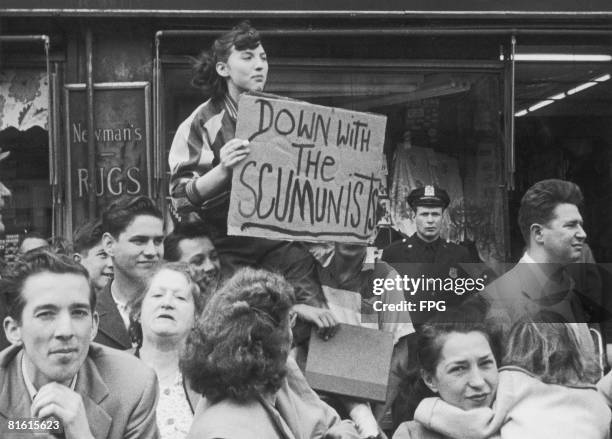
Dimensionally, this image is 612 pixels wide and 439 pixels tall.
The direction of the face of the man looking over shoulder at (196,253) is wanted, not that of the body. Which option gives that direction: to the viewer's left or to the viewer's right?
to the viewer's right

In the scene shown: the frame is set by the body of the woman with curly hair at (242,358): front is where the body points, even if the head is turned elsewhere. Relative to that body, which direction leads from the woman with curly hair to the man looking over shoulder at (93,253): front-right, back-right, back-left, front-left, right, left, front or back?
left

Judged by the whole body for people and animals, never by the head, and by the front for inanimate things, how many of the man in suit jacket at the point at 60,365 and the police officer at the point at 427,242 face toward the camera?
2

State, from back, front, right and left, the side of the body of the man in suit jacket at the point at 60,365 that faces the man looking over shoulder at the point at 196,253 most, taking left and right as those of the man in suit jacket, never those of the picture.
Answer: back

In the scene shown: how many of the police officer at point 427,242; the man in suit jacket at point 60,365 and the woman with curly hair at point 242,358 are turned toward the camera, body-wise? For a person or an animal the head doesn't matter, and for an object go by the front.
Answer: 2

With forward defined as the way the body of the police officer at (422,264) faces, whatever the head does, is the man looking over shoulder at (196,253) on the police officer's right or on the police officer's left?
on the police officer's right

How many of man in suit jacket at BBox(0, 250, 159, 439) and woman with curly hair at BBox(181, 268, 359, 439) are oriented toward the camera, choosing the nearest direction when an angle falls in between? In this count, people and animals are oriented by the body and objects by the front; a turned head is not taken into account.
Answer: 1

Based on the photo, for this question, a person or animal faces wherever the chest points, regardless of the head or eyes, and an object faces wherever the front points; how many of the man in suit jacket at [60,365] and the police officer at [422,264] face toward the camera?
2
